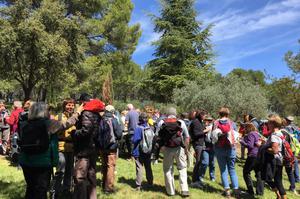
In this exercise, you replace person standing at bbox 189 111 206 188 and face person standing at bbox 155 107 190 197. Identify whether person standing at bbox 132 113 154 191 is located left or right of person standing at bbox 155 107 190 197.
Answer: right

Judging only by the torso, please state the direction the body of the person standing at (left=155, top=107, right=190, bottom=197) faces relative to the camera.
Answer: away from the camera

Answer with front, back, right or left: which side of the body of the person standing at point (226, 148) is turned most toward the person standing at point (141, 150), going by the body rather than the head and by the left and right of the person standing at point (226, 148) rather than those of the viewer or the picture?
left

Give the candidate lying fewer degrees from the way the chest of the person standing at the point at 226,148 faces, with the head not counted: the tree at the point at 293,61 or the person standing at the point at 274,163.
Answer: the tree

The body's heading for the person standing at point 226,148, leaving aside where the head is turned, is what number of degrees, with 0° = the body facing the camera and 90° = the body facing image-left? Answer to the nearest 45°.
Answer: approximately 180°

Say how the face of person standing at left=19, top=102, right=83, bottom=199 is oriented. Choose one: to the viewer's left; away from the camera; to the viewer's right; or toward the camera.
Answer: away from the camera

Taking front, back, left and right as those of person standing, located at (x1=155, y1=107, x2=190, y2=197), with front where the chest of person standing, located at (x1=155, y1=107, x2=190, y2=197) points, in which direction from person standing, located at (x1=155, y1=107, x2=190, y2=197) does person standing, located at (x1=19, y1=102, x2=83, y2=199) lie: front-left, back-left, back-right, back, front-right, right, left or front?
back-left
